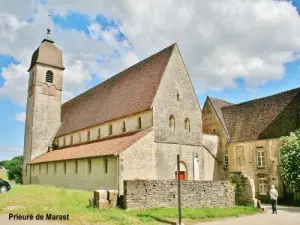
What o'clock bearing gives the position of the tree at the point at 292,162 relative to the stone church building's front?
The tree is roughly at 11 o'clock from the stone church building.

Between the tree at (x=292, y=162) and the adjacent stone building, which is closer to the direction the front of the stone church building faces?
the tree

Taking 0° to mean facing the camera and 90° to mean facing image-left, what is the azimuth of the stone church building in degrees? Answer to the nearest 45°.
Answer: approximately 315°

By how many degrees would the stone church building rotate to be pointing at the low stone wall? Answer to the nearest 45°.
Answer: approximately 45° to its right
